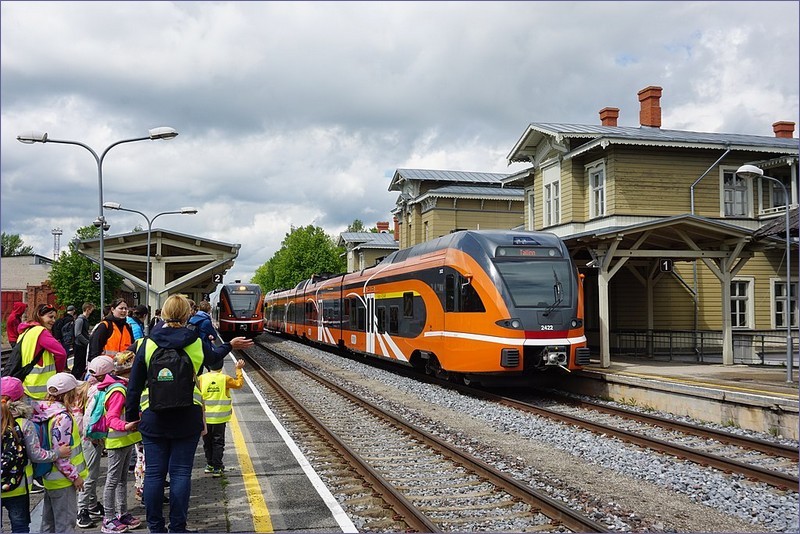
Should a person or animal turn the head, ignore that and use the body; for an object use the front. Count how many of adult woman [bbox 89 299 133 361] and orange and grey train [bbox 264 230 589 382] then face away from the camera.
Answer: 0

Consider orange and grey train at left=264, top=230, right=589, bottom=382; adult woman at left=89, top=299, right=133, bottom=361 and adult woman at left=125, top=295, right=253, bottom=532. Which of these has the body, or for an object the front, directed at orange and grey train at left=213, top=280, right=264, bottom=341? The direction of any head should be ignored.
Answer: adult woman at left=125, top=295, right=253, bottom=532

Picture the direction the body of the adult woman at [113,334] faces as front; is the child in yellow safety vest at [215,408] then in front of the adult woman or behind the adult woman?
in front

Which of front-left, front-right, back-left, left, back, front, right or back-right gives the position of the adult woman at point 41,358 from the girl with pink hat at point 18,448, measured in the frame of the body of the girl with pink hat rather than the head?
front-left

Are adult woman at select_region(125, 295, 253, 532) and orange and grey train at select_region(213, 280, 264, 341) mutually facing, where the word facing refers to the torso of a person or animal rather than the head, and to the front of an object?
yes

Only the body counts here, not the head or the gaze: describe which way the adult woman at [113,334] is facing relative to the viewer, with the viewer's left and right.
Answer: facing the viewer and to the right of the viewer

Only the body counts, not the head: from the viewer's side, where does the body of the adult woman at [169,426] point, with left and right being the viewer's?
facing away from the viewer

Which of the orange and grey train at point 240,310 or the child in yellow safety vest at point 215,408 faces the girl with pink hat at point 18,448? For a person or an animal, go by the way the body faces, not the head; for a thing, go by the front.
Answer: the orange and grey train

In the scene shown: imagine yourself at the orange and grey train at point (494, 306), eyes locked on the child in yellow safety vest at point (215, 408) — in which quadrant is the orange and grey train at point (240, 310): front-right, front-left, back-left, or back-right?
back-right

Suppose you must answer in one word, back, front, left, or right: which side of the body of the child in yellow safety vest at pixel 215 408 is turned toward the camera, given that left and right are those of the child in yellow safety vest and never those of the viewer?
back

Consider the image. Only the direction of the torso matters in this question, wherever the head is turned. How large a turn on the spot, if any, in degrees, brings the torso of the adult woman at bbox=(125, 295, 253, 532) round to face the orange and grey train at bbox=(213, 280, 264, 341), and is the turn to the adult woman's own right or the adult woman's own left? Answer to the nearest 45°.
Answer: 0° — they already face it

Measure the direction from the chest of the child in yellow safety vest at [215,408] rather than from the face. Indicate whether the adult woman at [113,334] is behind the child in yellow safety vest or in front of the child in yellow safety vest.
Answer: in front

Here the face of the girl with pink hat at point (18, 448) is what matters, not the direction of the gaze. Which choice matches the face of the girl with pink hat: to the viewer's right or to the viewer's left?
to the viewer's right

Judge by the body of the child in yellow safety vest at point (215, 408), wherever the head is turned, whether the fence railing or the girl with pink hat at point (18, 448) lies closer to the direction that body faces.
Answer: the fence railing

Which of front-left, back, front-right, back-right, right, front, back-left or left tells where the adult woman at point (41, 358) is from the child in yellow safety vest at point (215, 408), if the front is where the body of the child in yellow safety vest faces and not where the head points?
left

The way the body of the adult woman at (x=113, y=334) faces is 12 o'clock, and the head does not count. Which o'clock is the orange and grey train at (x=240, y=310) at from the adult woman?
The orange and grey train is roughly at 8 o'clock from the adult woman.

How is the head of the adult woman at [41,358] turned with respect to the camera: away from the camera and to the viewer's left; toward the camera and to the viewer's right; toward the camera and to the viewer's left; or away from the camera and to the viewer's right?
toward the camera and to the viewer's right
